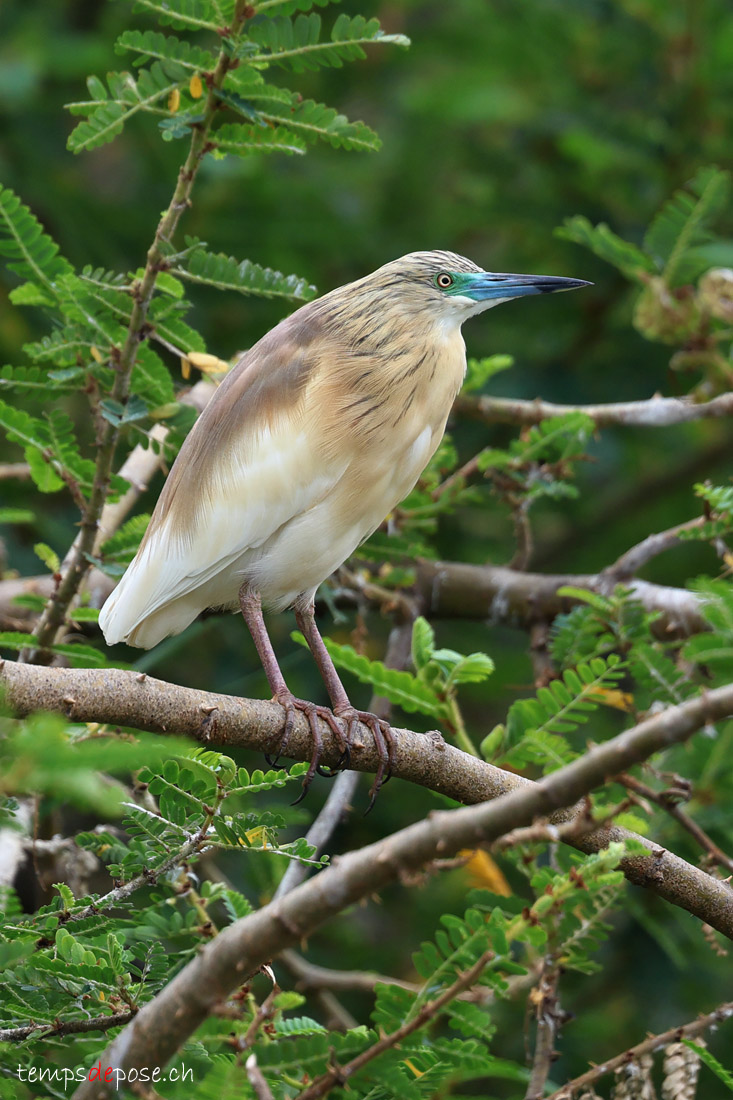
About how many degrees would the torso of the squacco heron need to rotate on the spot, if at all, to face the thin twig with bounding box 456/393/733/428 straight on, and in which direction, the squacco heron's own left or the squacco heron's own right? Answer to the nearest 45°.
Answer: approximately 45° to the squacco heron's own left

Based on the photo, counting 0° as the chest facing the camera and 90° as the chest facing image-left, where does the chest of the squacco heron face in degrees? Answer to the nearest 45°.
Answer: approximately 270°
